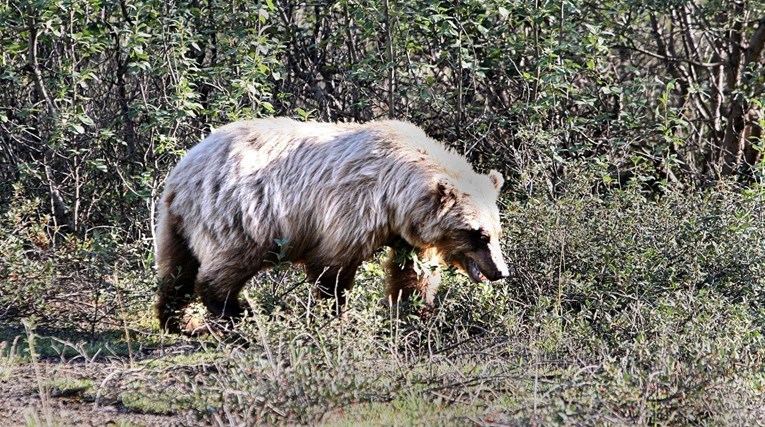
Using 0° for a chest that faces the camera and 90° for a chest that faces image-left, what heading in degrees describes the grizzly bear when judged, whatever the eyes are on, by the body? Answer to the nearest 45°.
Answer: approximately 270°
